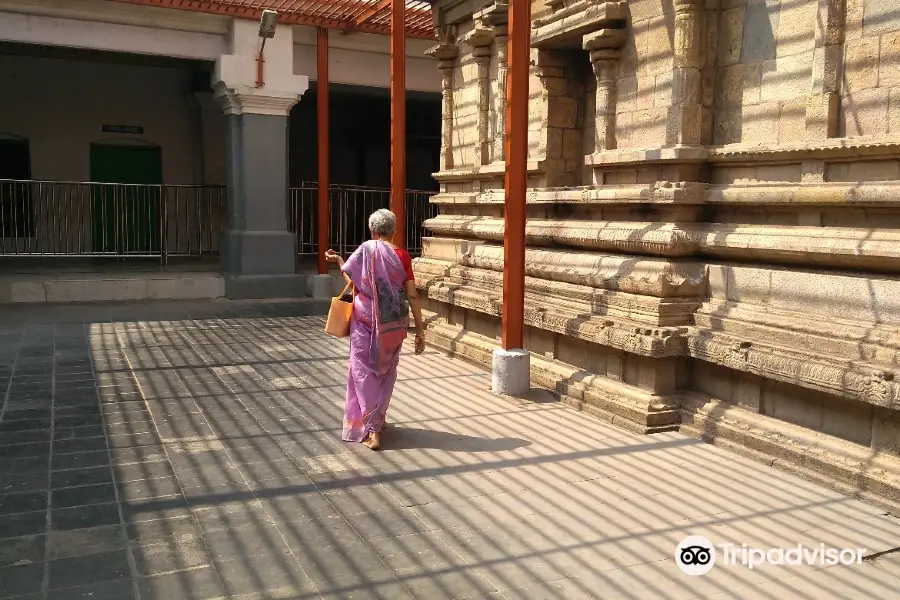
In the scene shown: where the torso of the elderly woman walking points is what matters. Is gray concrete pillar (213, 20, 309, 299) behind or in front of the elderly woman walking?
in front

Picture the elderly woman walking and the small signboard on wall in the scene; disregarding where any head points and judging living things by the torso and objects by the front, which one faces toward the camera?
the small signboard on wall

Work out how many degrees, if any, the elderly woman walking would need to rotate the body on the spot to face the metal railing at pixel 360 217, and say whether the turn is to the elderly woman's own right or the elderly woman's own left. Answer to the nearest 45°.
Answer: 0° — they already face it

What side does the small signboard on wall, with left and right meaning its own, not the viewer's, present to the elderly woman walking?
front

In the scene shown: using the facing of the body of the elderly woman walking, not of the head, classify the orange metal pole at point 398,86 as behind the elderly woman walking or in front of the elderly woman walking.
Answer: in front

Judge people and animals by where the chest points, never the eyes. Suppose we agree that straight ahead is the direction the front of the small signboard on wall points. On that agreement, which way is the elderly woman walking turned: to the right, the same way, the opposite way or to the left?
the opposite way

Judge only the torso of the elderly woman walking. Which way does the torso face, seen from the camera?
away from the camera

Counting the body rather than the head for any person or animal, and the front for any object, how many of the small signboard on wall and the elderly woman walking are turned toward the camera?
1

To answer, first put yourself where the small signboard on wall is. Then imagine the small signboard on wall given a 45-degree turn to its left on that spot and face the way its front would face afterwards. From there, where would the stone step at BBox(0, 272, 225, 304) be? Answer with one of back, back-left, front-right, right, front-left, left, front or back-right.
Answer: front-right

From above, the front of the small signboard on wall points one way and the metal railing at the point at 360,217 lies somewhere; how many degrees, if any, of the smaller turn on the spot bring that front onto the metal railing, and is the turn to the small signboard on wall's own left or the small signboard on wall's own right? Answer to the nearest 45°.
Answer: approximately 90° to the small signboard on wall's own left

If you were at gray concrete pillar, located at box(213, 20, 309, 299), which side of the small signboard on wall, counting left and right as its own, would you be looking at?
front

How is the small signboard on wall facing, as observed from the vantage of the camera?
facing the viewer

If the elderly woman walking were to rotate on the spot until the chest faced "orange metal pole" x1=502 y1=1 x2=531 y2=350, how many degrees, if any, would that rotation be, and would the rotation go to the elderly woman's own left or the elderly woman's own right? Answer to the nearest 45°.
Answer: approximately 45° to the elderly woman's own right
